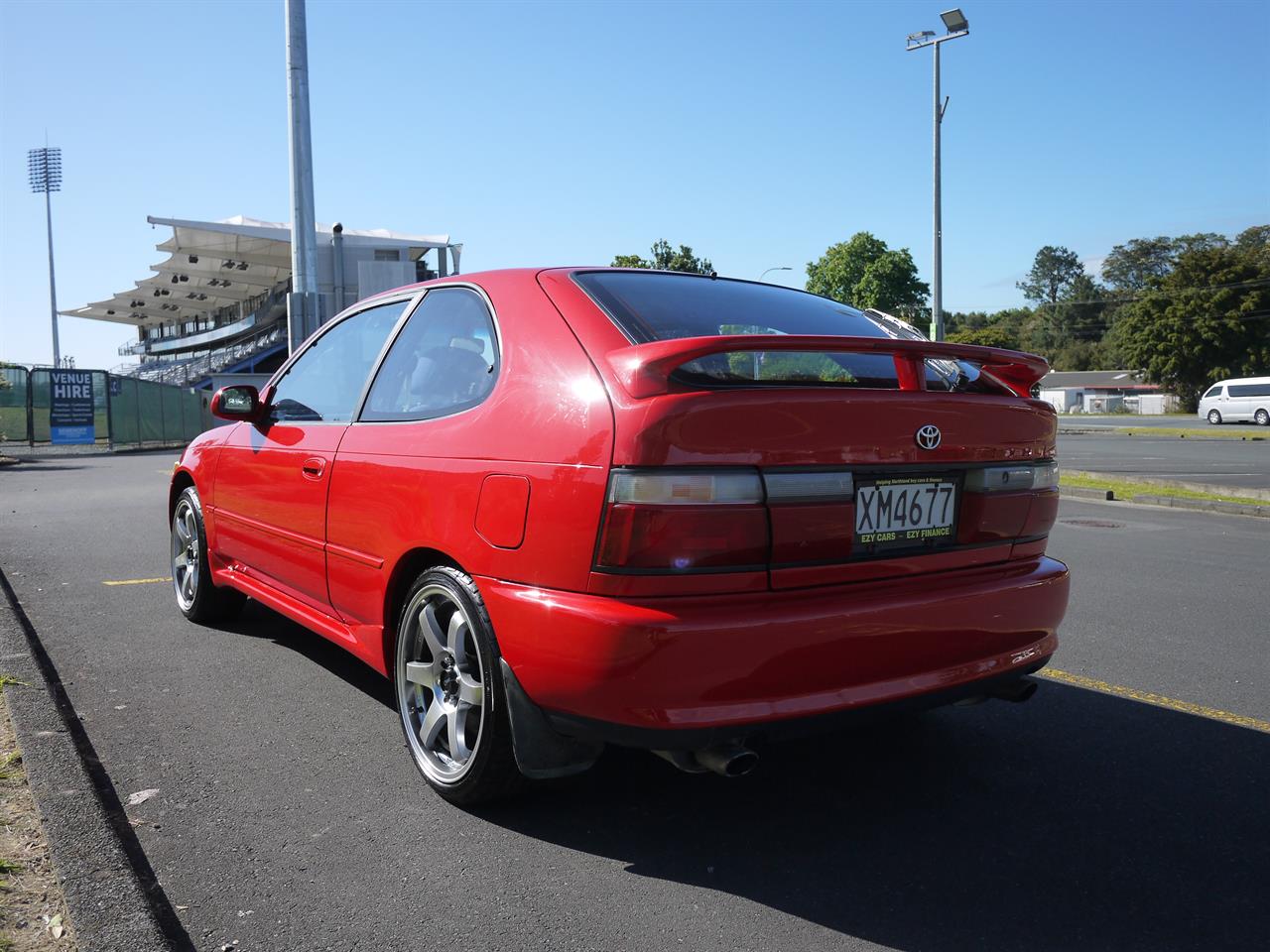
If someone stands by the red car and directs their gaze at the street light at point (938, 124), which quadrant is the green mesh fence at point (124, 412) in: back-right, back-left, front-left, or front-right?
front-left

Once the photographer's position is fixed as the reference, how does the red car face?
facing away from the viewer and to the left of the viewer

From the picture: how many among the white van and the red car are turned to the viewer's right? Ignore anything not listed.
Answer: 0

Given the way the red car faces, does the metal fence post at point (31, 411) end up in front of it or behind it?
in front

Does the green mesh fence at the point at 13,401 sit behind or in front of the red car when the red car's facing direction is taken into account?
in front

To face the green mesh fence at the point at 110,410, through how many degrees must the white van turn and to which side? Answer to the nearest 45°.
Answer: approximately 45° to its left

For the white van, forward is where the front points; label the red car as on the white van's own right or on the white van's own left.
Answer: on the white van's own left

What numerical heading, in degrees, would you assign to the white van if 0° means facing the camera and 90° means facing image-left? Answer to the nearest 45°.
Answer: approximately 90°

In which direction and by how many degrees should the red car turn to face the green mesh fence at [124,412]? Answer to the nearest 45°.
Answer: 0° — it already faces it
